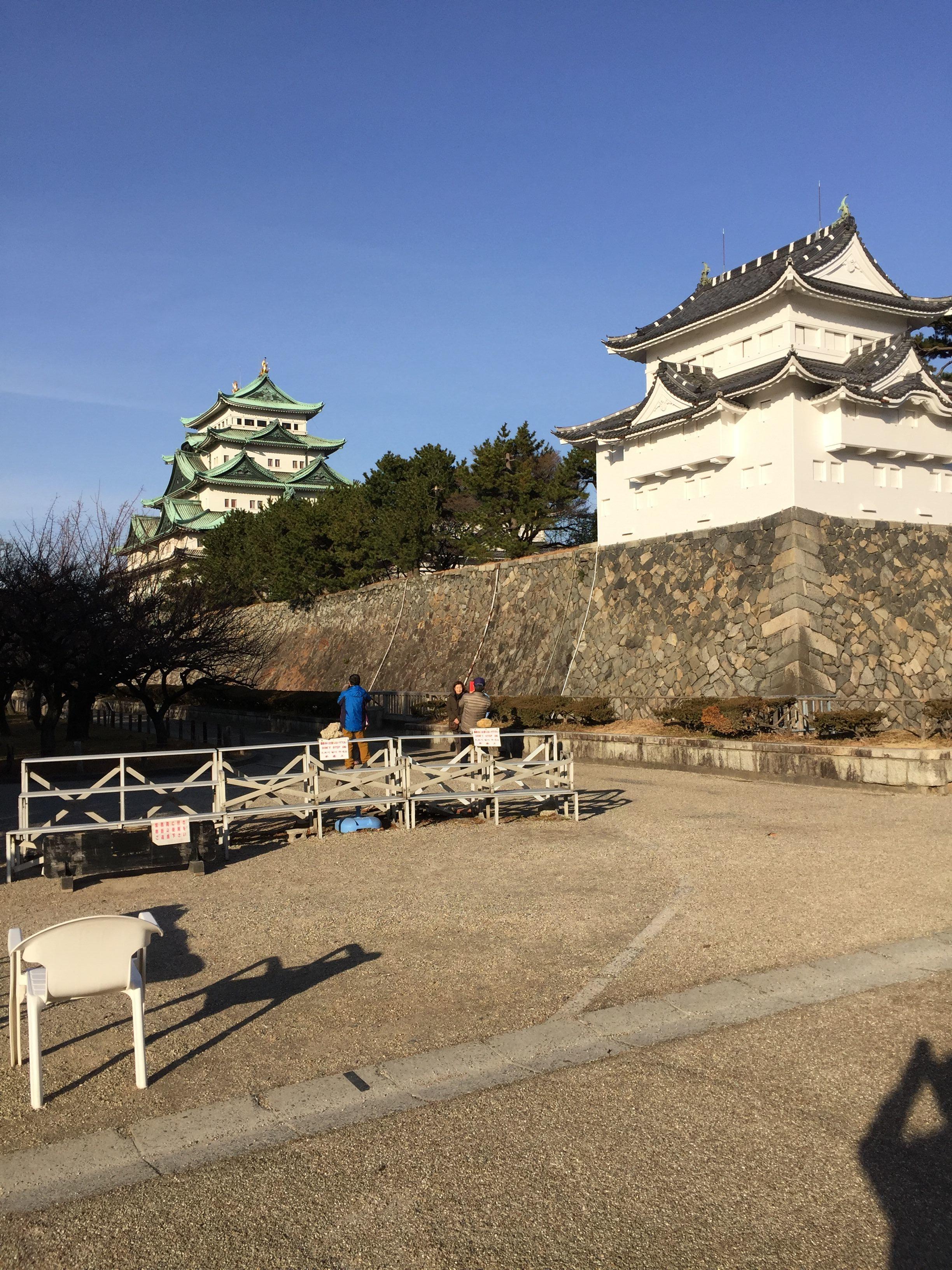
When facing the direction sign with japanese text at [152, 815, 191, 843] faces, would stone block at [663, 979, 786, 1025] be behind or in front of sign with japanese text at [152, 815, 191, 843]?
in front

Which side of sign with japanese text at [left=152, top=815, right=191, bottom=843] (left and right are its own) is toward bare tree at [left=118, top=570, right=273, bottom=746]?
back

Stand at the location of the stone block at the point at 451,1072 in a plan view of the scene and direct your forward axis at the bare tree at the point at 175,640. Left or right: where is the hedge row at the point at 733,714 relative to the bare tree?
right

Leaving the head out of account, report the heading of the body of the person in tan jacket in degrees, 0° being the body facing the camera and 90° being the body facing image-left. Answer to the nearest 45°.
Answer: approximately 180°

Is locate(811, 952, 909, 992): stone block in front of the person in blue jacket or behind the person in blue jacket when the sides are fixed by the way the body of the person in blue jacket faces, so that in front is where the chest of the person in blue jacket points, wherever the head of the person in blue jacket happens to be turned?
behind

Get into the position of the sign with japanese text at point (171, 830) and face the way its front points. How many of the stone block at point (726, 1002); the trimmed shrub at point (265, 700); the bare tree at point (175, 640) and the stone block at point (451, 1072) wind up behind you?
2

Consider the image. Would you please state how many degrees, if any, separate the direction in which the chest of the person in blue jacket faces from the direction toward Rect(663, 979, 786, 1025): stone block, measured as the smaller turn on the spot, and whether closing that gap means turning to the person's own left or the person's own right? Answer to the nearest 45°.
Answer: approximately 180°

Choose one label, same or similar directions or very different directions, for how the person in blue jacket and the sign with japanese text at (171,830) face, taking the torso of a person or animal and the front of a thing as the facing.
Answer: very different directions

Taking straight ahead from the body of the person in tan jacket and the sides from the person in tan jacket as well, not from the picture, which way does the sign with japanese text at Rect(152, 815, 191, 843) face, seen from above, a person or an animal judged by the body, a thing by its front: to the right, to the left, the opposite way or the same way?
the opposite way

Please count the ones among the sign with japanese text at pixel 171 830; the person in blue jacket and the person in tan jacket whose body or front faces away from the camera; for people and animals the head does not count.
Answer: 2

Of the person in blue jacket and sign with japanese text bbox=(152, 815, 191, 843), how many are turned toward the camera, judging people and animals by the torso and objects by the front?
1

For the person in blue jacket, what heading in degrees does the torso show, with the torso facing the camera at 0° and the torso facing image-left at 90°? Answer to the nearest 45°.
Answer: approximately 180°

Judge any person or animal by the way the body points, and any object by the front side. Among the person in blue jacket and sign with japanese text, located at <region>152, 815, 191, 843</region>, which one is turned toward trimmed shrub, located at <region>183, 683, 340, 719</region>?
the person in blue jacket

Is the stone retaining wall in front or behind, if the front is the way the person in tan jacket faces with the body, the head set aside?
in front

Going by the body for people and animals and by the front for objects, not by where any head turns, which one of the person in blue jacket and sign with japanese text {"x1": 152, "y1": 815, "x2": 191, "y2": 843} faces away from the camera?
the person in blue jacket
